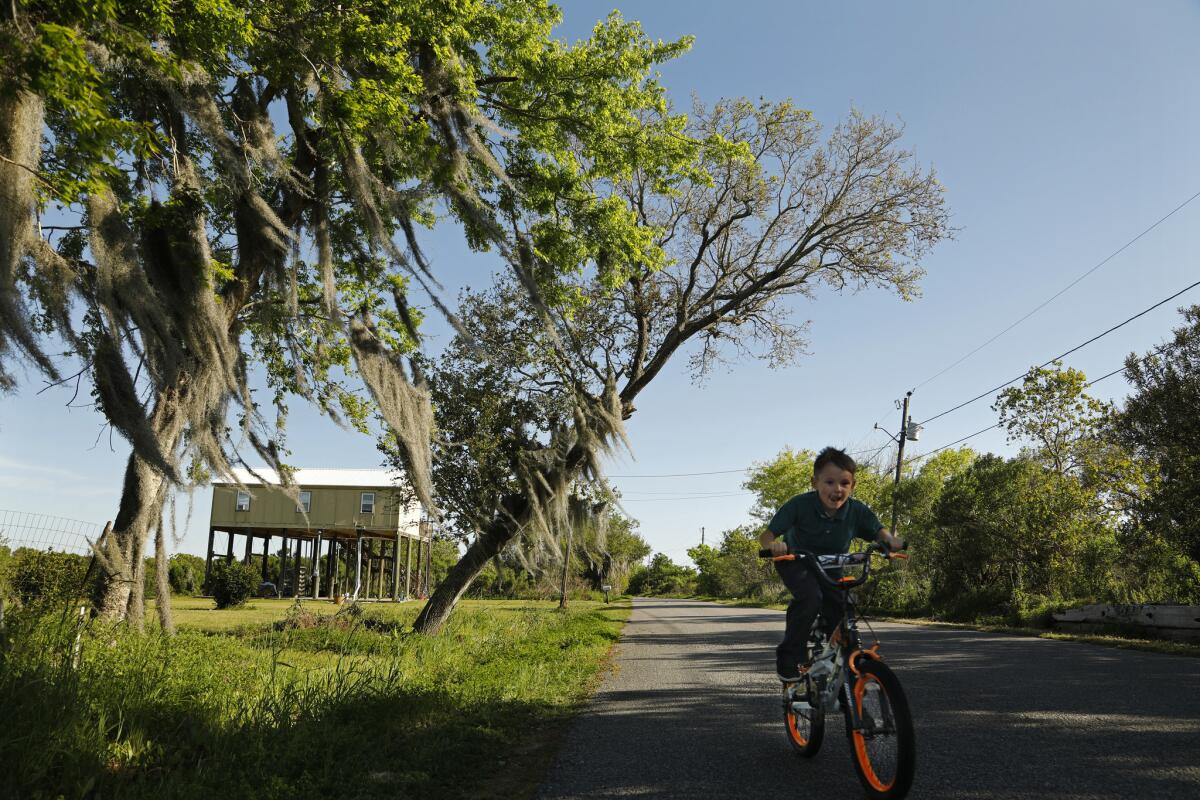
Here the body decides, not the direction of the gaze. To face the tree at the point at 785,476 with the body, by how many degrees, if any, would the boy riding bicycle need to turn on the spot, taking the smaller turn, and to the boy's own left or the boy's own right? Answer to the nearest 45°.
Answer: approximately 135° to the boy's own left

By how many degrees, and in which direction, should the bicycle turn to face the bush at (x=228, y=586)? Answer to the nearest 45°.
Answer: approximately 180°

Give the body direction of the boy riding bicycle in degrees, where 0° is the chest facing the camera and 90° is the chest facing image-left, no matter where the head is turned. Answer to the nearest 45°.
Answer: approximately 315°

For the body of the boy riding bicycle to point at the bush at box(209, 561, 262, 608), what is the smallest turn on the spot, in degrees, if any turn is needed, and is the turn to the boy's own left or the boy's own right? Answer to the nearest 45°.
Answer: approximately 180°

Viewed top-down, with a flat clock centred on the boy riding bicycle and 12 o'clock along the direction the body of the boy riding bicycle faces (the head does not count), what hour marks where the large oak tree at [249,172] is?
The large oak tree is roughly at 5 o'clock from the boy riding bicycle.

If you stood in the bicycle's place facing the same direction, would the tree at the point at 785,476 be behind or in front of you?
behind

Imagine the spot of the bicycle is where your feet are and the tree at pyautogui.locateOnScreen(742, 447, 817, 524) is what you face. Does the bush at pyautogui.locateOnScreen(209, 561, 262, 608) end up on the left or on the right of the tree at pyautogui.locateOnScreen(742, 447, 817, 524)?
left

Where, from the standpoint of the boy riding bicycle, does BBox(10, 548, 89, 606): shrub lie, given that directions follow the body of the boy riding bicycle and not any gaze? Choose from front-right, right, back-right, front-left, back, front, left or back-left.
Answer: back-right
